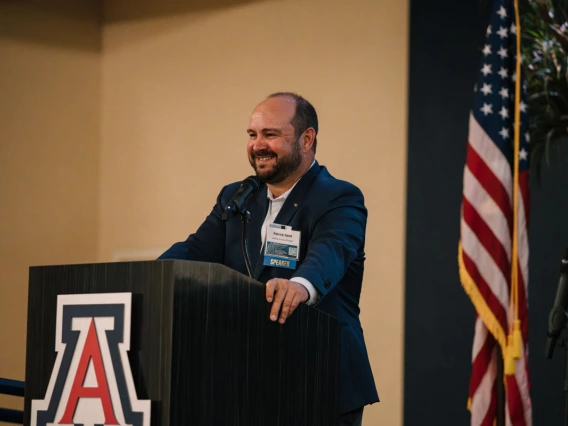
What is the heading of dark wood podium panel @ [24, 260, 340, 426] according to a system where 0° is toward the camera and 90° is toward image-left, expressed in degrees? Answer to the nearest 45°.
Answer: approximately 45°

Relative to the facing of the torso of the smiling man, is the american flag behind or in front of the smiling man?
behind

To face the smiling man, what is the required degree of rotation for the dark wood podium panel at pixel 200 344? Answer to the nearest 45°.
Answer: approximately 135° to its right

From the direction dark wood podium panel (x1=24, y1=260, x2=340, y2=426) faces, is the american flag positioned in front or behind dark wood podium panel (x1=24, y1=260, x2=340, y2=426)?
behind

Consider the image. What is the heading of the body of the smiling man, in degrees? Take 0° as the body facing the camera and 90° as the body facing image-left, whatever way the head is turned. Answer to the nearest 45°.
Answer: approximately 45°

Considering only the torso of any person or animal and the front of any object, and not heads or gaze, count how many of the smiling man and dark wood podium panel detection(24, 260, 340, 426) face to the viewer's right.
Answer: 0
